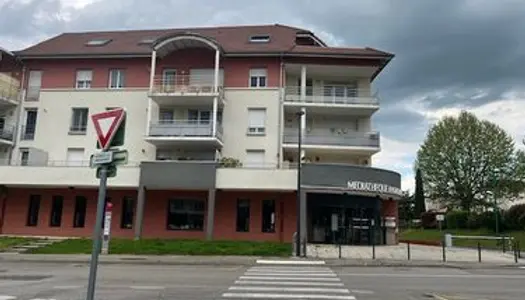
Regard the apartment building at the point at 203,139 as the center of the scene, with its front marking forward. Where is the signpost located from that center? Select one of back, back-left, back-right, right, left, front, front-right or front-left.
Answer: front

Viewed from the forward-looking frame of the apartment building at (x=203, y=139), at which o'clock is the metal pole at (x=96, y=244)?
The metal pole is roughly at 12 o'clock from the apartment building.

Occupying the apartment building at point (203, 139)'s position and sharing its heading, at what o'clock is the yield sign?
The yield sign is roughly at 12 o'clock from the apartment building.

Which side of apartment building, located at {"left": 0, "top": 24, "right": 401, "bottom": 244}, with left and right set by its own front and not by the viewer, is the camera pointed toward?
front

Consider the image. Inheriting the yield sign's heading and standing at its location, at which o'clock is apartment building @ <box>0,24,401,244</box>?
The apartment building is roughly at 5 o'clock from the yield sign.

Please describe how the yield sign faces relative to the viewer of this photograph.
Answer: facing the viewer and to the left of the viewer

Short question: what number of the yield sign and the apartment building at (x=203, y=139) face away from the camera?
0
